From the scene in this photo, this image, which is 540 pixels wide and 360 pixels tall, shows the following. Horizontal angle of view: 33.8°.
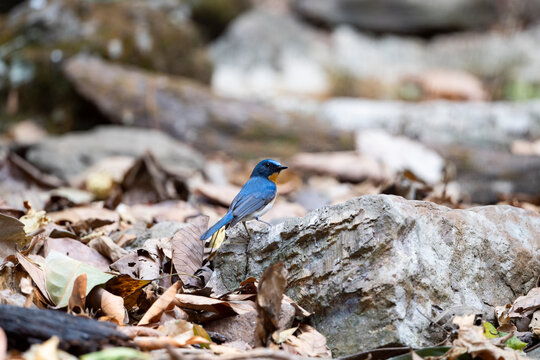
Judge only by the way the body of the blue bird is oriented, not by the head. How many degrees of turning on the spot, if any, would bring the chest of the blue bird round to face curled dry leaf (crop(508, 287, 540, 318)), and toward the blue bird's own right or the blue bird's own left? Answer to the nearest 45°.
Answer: approximately 45° to the blue bird's own right

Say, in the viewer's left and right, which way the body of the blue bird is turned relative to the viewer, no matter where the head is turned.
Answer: facing to the right of the viewer

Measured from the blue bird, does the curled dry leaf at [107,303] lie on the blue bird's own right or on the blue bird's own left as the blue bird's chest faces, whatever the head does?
on the blue bird's own right

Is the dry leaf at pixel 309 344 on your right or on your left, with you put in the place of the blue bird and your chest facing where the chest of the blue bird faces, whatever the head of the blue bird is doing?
on your right

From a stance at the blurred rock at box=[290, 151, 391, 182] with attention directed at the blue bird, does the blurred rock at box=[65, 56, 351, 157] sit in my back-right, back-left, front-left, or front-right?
back-right

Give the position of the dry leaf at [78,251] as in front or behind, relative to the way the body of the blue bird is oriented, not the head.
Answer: behind

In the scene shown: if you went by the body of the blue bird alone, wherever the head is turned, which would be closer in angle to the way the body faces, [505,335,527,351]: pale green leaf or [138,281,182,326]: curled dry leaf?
the pale green leaf

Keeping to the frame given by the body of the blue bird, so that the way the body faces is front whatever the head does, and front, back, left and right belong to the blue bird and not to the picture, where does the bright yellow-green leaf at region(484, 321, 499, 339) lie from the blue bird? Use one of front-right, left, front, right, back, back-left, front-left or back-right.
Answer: front-right

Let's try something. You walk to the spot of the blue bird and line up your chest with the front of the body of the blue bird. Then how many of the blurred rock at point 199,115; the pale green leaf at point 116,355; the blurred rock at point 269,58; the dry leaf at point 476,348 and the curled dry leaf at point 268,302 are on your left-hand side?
2

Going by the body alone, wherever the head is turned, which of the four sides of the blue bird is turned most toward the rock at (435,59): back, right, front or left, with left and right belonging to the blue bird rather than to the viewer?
left

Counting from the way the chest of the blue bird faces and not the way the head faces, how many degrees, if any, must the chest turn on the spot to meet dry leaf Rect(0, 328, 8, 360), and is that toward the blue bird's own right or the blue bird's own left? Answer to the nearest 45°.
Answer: approximately 135° to the blue bird's own right
